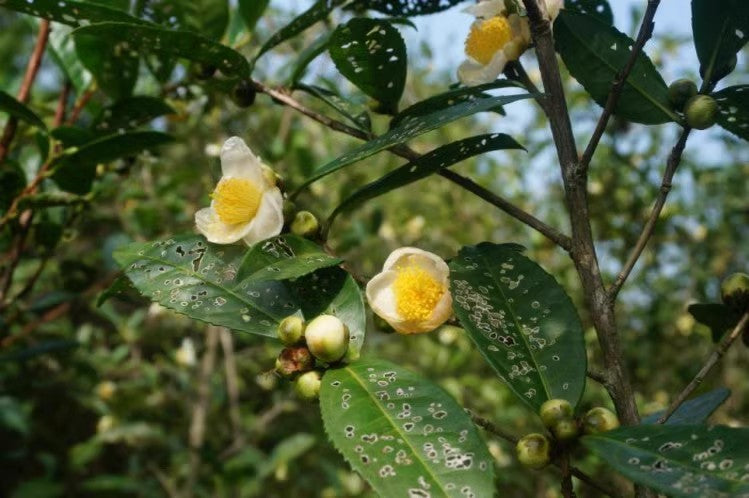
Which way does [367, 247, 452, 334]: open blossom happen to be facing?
toward the camera
